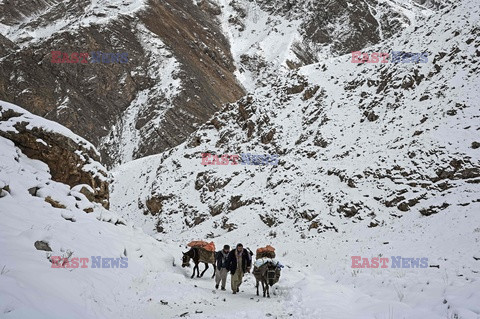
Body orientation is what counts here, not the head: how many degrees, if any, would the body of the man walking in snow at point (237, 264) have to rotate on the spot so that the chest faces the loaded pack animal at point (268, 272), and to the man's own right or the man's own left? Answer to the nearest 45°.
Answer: approximately 45° to the man's own left

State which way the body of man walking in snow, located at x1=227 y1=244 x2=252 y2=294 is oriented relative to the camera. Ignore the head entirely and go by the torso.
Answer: toward the camera
